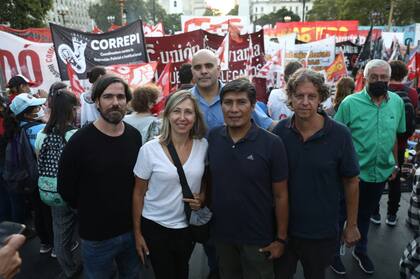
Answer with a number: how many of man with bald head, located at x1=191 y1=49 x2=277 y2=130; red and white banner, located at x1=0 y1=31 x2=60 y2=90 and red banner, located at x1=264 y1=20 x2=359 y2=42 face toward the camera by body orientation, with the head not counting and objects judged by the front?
3

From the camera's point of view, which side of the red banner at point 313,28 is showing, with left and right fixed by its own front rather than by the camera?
front

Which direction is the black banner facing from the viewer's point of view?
toward the camera

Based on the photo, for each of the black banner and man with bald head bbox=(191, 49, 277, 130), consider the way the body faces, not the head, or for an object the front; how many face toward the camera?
2

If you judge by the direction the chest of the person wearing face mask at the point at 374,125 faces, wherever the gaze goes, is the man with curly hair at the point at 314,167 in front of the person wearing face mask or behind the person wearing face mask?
in front

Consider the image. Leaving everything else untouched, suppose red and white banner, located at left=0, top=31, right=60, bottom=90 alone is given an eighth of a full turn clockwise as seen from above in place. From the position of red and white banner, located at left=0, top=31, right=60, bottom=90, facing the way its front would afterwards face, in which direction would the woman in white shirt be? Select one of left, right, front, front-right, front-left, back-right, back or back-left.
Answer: front-left

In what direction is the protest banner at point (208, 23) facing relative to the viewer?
toward the camera

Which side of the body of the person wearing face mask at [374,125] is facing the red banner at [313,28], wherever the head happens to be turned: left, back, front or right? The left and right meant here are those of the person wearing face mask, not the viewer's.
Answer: back

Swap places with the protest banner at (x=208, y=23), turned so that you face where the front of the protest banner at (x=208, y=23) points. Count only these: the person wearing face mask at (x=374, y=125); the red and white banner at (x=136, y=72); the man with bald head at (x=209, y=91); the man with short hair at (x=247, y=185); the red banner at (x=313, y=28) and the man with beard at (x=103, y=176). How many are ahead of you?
5

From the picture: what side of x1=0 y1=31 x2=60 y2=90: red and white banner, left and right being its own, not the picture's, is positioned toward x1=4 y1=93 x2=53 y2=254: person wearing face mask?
front

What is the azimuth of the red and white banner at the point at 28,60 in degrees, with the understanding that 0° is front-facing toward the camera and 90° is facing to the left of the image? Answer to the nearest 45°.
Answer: approximately 0°

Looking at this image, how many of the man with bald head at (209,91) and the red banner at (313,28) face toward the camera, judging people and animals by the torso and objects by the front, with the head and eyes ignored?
2
